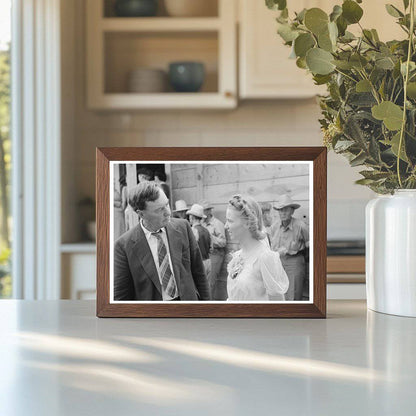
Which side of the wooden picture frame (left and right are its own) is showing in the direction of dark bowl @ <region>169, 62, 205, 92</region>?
back

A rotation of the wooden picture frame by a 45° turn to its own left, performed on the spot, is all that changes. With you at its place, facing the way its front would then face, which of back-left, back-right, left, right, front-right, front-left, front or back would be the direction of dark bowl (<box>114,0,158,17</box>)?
back-left

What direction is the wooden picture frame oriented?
toward the camera

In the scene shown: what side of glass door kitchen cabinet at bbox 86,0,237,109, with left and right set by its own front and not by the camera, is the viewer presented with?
front

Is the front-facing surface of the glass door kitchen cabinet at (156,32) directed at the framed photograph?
yes

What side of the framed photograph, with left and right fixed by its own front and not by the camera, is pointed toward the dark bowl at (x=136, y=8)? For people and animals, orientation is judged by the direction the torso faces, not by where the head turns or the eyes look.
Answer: back

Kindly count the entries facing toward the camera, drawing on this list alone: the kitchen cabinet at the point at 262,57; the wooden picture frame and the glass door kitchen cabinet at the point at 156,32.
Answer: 3

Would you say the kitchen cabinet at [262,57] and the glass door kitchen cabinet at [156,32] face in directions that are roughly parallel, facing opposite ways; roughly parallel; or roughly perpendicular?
roughly parallel

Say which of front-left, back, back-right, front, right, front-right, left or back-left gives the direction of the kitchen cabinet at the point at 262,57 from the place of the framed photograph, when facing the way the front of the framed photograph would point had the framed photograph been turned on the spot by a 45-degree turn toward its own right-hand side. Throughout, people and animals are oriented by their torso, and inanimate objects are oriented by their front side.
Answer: back-right

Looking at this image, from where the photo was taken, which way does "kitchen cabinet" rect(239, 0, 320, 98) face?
toward the camera

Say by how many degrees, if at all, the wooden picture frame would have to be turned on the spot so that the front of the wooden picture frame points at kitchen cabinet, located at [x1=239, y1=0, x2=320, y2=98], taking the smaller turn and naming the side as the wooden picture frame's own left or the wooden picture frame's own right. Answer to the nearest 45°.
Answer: approximately 180°

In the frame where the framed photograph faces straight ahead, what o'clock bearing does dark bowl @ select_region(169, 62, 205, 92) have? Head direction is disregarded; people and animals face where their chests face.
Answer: The dark bowl is roughly at 6 o'clock from the framed photograph.

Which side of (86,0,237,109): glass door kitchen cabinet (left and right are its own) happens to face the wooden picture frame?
front
